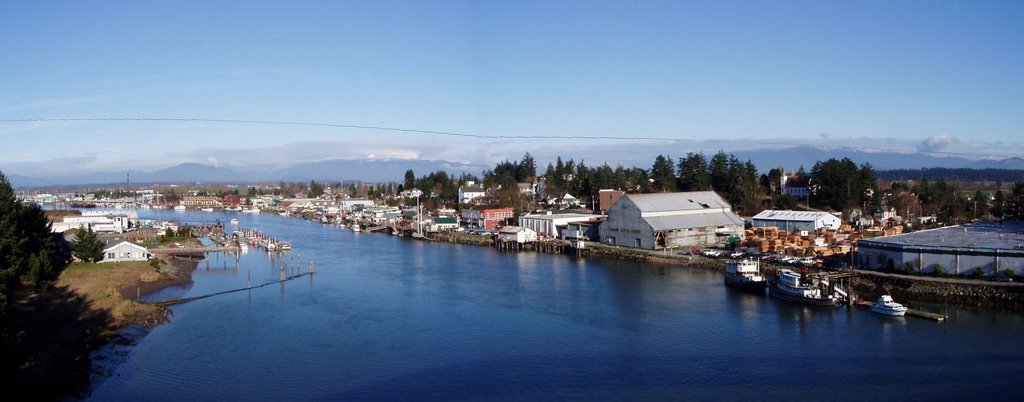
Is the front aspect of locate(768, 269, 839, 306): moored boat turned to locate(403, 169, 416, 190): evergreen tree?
yes

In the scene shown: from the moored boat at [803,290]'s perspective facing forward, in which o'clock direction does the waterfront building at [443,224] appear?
The waterfront building is roughly at 12 o'clock from the moored boat.

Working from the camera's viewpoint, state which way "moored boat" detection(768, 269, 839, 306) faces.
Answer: facing away from the viewer and to the left of the viewer

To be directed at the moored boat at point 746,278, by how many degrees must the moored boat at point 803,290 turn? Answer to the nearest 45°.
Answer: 0° — it already faces it

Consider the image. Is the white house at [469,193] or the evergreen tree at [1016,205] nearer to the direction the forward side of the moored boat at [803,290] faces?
the white house

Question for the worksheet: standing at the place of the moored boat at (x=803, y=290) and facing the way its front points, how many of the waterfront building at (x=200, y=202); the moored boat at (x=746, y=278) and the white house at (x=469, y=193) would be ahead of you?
3

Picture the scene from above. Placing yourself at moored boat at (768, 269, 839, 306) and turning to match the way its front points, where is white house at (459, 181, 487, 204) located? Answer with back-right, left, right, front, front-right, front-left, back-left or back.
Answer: front

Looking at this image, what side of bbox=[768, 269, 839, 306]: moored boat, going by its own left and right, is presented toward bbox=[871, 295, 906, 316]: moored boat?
back

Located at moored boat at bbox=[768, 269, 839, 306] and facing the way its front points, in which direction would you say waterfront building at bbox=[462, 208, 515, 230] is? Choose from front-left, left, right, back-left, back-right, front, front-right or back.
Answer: front

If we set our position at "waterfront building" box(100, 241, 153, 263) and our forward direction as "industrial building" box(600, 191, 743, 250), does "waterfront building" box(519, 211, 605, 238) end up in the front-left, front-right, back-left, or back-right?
front-left

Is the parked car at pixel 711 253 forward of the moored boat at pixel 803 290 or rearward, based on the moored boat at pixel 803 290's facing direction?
forward

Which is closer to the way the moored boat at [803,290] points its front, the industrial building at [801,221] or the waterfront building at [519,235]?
the waterfront building

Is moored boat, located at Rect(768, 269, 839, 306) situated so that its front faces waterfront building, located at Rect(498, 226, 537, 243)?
yes

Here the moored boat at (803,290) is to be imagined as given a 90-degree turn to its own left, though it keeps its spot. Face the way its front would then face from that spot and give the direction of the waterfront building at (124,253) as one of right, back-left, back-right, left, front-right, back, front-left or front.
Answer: front-right

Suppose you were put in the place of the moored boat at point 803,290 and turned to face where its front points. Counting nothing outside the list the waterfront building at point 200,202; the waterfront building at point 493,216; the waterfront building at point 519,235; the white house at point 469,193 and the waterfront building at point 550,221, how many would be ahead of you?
5

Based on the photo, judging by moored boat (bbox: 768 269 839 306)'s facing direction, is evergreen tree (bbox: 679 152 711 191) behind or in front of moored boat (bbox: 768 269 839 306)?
in front

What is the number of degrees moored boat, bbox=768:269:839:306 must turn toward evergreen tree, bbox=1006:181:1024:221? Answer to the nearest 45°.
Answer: approximately 90° to its right

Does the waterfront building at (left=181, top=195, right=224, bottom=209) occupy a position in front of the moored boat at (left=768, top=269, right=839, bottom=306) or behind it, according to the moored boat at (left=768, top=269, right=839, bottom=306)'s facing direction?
in front

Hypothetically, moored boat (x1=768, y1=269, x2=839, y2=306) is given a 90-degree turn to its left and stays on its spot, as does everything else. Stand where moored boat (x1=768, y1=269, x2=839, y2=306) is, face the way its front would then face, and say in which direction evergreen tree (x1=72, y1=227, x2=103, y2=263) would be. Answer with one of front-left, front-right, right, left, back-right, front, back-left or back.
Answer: front-right

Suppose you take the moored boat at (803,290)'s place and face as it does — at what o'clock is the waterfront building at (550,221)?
The waterfront building is roughly at 12 o'clock from the moored boat.
